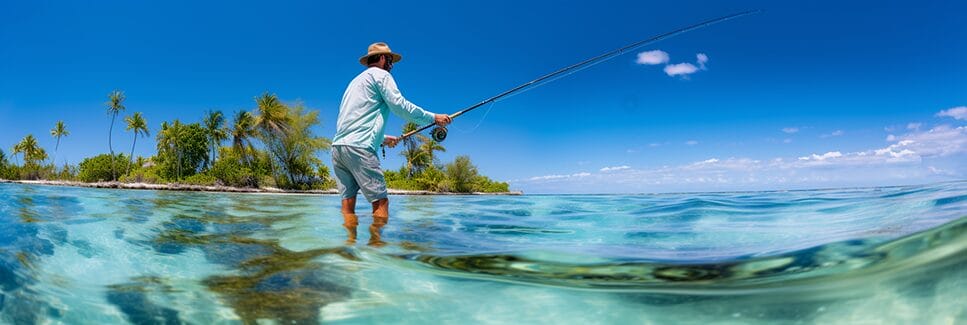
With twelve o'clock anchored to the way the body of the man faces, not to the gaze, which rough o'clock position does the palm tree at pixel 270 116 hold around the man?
The palm tree is roughly at 10 o'clock from the man.

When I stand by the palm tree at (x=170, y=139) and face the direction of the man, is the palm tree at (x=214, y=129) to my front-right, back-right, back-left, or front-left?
front-left

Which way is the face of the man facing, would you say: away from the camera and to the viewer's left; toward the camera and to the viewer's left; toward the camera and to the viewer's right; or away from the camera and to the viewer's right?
away from the camera and to the viewer's right

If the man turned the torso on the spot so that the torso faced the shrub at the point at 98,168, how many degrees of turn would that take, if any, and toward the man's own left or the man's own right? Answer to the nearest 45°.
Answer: approximately 90° to the man's own left

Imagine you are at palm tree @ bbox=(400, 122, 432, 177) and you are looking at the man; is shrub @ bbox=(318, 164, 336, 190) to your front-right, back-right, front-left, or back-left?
front-right

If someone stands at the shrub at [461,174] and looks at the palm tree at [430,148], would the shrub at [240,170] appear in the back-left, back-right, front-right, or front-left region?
front-left

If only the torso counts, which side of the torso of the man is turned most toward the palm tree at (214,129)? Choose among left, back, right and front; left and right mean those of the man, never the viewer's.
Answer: left

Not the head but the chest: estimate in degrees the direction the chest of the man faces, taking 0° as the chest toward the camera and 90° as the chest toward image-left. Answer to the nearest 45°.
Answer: approximately 225°

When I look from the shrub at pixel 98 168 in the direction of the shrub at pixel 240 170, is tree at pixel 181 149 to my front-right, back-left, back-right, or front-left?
front-left

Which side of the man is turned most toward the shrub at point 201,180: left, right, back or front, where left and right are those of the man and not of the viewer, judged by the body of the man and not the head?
left

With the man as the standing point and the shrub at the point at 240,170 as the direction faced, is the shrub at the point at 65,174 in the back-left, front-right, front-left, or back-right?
front-left

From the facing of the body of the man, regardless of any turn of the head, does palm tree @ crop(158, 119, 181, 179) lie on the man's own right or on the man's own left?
on the man's own left
